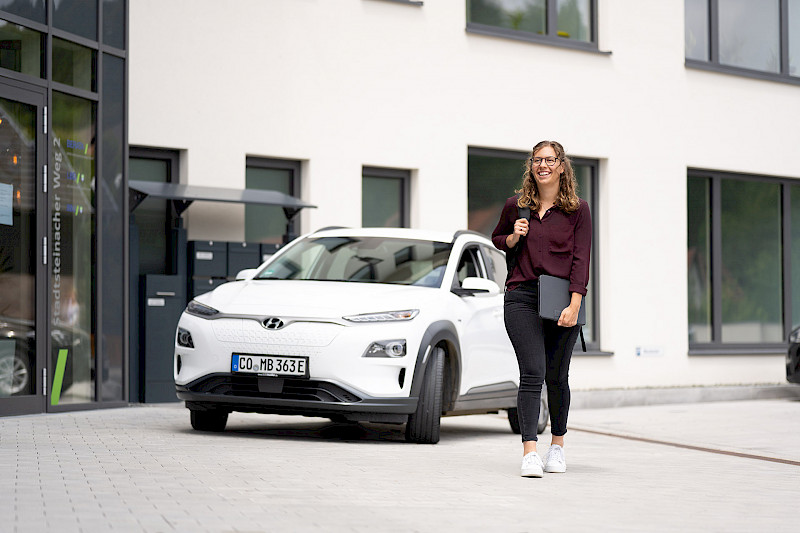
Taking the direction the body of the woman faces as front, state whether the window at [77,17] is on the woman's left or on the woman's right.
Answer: on the woman's right

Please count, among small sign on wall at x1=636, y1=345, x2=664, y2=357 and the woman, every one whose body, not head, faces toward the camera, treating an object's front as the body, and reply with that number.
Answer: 2

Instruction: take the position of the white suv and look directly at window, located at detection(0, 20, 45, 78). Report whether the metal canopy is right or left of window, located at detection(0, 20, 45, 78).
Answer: right

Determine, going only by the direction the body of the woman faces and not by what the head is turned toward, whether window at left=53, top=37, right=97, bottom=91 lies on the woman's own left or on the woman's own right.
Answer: on the woman's own right

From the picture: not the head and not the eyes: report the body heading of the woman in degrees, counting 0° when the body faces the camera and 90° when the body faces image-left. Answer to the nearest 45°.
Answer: approximately 0°

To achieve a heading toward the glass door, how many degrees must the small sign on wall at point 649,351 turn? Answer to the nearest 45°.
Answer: approximately 45° to its right

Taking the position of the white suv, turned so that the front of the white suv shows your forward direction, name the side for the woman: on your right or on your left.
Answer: on your left

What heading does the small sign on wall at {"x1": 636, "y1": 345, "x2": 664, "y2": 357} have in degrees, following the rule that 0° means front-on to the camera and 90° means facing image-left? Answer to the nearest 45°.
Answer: approximately 0°

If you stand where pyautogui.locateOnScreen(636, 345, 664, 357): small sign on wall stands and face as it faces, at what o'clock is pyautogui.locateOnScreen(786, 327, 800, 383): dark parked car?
The dark parked car is roughly at 9 o'clock from the small sign on wall.

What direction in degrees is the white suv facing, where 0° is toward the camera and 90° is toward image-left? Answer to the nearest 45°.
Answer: approximately 45°
